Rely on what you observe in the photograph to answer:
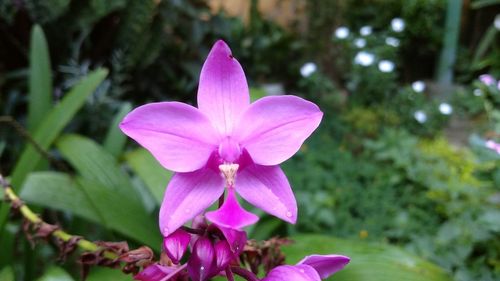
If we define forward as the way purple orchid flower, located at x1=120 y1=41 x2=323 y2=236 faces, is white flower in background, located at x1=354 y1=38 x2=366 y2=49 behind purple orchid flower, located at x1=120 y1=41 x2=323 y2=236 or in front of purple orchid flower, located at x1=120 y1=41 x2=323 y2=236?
behind

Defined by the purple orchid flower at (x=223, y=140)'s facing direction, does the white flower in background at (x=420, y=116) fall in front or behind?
behind

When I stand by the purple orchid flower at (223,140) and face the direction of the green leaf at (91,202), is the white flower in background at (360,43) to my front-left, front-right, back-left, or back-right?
front-right

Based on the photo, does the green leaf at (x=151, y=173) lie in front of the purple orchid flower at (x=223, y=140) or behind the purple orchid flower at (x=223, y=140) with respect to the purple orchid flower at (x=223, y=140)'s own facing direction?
behind

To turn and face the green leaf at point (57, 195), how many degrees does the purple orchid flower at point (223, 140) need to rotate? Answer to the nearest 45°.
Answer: approximately 135° to its right

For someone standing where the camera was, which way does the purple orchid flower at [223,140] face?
facing the viewer

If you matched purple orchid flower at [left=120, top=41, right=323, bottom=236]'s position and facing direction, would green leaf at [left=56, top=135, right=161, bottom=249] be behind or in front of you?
behind

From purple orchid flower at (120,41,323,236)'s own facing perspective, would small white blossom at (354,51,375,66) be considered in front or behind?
behind

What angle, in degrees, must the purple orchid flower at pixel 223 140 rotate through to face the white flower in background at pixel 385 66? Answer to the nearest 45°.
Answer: approximately 180°
